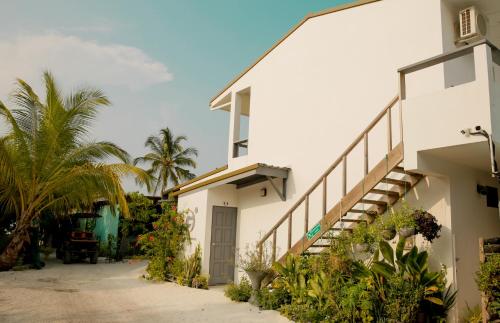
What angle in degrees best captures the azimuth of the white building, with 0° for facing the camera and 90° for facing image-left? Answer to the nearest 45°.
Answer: approximately 45°

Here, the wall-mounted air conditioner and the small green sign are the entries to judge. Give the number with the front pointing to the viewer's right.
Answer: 0

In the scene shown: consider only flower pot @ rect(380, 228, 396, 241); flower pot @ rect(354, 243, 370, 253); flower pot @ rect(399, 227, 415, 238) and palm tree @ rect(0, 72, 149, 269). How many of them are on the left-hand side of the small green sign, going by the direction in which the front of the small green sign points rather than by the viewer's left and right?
3

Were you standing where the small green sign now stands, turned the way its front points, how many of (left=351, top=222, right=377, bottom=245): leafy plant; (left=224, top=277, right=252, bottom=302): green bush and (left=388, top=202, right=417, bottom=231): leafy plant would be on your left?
2

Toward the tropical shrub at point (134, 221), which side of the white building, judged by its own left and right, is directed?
right

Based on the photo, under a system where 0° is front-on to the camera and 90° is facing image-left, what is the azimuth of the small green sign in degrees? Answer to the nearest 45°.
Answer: approximately 45°

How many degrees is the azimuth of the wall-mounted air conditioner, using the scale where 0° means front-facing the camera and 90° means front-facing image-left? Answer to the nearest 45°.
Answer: approximately 45°

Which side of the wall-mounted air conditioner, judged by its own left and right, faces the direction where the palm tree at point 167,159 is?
right
